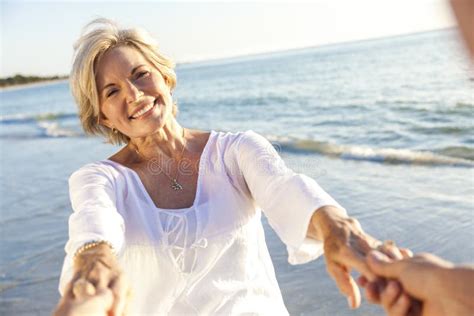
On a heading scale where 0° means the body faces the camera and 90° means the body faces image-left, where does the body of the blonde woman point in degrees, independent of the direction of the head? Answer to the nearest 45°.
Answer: approximately 0°
